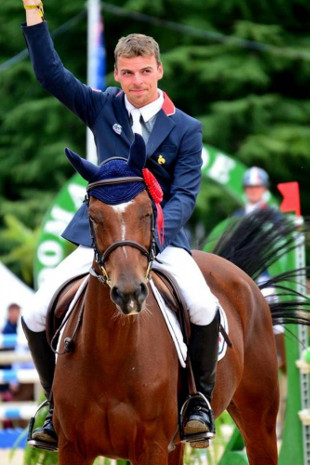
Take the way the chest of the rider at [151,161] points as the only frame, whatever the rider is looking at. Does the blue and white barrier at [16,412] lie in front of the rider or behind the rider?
behind

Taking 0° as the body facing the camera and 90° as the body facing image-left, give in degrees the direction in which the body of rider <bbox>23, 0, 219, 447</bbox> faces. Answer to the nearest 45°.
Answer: approximately 0°

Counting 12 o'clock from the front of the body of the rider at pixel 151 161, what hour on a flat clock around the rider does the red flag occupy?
The red flag is roughly at 7 o'clock from the rider.

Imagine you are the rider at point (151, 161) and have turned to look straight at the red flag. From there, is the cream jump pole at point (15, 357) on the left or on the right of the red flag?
left

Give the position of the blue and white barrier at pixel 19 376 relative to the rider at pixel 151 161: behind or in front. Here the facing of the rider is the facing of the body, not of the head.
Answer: behind

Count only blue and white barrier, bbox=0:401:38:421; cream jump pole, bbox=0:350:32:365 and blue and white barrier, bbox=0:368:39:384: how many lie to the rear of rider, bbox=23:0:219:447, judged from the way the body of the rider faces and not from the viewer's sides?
3
